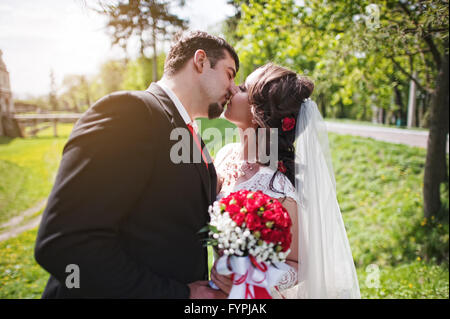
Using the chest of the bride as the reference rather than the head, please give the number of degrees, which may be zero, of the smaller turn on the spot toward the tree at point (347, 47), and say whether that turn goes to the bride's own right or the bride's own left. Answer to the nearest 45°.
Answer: approximately 135° to the bride's own right

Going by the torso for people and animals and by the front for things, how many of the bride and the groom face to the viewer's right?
1

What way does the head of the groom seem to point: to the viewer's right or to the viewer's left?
to the viewer's right

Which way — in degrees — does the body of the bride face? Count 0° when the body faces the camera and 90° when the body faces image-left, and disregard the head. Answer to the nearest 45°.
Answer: approximately 45°

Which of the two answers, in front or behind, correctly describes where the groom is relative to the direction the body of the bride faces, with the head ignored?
in front

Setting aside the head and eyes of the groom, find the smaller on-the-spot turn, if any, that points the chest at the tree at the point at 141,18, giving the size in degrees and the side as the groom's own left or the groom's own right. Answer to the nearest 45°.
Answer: approximately 90° to the groom's own left

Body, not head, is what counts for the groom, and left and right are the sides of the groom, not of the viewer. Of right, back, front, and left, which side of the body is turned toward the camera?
right

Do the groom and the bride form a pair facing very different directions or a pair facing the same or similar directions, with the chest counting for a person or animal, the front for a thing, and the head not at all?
very different directions
